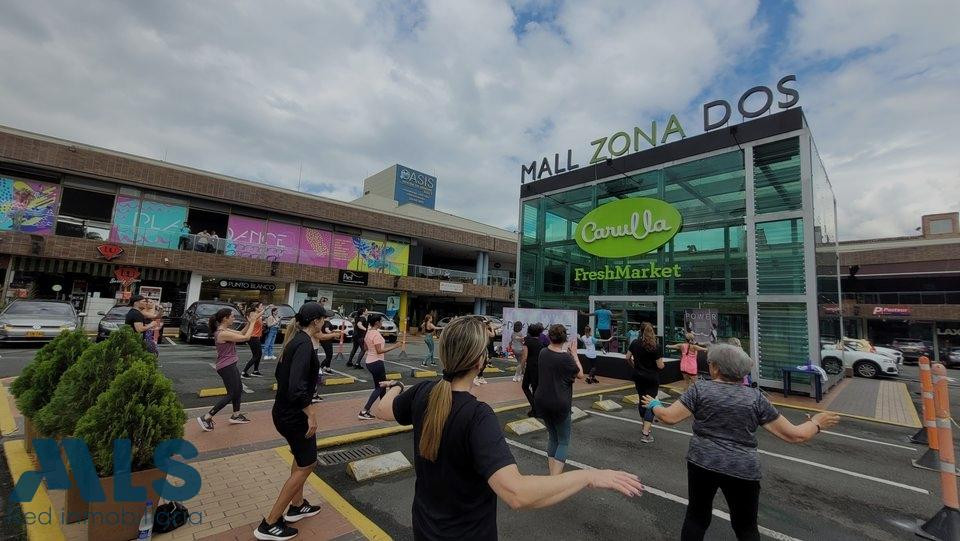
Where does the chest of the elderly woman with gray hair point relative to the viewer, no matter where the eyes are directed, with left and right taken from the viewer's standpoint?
facing away from the viewer

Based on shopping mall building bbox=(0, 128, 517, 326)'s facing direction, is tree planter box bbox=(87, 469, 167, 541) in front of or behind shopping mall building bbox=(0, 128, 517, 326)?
in front

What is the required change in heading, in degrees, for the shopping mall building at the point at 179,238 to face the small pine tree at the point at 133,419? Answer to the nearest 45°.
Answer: approximately 45° to its right

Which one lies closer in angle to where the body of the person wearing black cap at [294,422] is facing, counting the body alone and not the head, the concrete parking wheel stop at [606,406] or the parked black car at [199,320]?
the concrete parking wheel stop

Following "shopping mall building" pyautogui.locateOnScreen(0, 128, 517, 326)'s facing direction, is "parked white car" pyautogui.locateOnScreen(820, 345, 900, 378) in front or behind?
in front

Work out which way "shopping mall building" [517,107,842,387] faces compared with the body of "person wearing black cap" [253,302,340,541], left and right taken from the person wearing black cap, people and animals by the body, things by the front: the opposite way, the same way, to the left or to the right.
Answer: the opposite way

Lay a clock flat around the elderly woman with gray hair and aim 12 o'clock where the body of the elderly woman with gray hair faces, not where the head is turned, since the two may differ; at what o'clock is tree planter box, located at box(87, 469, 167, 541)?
The tree planter box is roughly at 8 o'clock from the elderly woman with gray hair.

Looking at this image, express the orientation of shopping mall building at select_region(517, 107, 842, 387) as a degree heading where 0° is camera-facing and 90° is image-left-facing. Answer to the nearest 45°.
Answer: approximately 45°

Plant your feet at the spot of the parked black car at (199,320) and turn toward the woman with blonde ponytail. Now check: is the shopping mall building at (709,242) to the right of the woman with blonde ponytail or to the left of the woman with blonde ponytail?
left

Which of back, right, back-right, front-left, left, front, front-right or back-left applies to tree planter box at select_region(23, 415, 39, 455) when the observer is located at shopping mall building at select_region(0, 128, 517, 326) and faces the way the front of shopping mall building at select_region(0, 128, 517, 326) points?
front-right

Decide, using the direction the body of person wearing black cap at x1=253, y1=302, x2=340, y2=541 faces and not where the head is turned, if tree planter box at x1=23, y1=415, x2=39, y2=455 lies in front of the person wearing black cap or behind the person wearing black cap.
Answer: behind

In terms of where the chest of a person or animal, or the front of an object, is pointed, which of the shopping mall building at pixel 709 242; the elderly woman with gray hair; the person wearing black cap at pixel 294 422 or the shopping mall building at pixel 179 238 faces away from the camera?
the elderly woman with gray hair

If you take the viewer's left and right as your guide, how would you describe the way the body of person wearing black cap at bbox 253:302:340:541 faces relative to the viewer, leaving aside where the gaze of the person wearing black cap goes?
facing to the right of the viewer

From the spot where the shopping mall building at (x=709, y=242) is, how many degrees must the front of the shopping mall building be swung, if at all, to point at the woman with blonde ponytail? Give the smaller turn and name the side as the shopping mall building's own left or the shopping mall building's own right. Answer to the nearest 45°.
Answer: approximately 45° to the shopping mall building's own left
